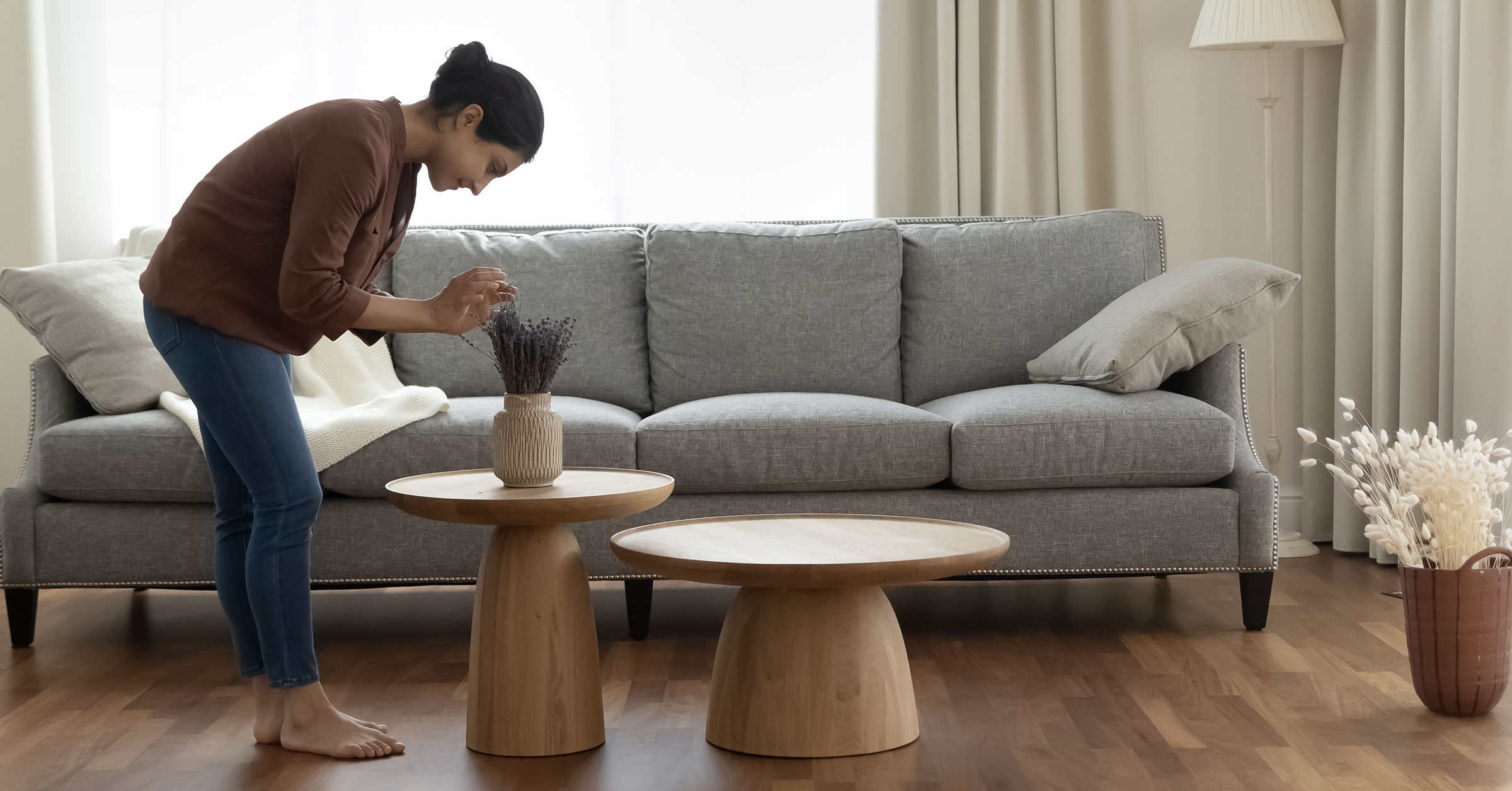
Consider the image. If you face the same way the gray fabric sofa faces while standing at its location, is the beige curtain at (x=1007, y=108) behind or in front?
behind

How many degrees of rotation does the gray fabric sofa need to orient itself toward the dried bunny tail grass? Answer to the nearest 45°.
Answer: approximately 45° to its left

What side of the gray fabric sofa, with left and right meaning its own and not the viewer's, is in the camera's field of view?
front

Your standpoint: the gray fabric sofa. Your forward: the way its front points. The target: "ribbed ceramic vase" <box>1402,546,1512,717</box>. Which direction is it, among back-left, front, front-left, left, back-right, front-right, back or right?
front-left

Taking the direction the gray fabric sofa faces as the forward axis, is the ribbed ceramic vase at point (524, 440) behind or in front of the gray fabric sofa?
in front

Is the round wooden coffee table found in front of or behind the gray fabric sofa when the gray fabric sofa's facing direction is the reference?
in front

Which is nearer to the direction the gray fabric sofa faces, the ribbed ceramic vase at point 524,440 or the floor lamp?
the ribbed ceramic vase
